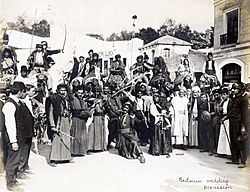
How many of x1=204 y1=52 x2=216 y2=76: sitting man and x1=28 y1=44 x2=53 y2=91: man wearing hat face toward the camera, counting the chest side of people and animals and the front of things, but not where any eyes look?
2

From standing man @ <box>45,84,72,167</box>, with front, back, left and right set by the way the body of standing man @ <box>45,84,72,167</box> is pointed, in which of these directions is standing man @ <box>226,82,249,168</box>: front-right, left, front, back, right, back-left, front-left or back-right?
front-left

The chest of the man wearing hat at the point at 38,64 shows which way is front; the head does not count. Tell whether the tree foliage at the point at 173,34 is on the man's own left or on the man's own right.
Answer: on the man's own left

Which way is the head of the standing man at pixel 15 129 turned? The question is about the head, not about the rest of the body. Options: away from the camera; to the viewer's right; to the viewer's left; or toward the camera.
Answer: to the viewer's right

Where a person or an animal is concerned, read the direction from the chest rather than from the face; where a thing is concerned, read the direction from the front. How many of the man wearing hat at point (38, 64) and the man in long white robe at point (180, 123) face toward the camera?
2

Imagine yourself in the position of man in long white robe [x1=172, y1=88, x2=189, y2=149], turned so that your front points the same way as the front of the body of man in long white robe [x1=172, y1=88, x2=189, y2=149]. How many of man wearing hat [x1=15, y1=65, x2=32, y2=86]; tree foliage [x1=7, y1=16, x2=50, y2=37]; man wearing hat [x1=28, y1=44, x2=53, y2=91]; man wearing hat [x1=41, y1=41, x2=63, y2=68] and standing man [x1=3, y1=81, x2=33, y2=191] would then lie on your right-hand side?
5

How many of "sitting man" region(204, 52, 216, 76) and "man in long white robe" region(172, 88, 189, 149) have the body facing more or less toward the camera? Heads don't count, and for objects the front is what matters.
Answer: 2

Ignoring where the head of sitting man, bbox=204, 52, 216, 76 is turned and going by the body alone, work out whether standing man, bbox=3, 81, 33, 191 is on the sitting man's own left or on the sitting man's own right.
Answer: on the sitting man's own right
